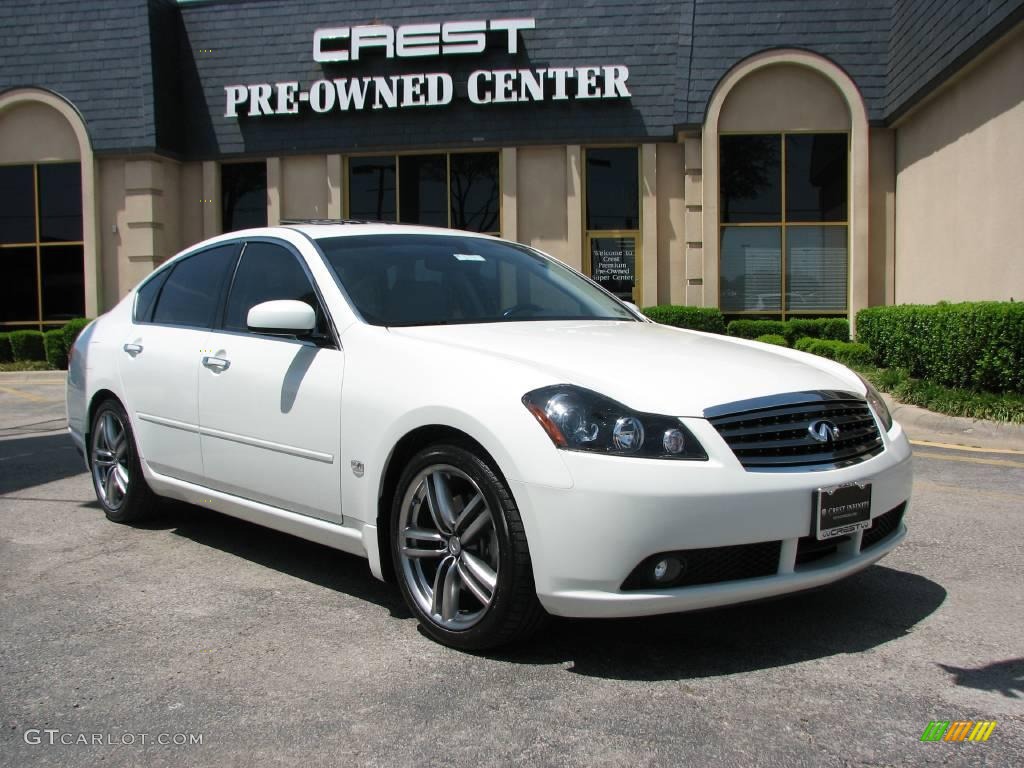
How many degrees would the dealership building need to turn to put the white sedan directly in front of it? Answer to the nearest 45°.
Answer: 0° — it already faces it

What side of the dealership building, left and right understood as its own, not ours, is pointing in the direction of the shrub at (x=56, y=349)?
right

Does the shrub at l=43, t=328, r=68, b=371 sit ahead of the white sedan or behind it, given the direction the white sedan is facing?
behind

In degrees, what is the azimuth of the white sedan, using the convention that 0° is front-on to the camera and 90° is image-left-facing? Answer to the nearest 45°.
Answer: approximately 315°

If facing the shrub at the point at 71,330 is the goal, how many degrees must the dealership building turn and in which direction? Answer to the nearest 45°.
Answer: approximately 90° to its right

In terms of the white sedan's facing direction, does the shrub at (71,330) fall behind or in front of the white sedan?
behind

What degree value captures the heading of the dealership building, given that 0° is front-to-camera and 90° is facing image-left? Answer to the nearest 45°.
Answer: approximately 0°

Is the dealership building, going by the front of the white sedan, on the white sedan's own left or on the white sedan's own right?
on the white sedan's own left

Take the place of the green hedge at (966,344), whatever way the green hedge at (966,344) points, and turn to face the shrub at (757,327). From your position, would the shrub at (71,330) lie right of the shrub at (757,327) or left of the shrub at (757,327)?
left

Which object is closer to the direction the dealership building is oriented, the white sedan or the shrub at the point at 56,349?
the white sedan
